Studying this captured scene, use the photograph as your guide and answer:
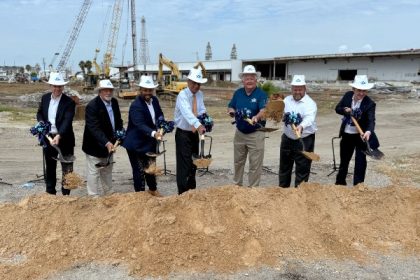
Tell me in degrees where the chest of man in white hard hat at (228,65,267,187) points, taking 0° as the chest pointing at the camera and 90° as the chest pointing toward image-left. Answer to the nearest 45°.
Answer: approximately 0°

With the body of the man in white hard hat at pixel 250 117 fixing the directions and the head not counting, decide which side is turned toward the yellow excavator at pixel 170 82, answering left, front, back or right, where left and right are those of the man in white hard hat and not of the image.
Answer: back

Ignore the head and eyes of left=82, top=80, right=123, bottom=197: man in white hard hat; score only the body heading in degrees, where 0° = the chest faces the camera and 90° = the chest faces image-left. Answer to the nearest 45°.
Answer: approximately 315°

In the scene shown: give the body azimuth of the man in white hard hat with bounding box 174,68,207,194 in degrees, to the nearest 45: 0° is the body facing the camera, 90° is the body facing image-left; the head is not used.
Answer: approximately 315°

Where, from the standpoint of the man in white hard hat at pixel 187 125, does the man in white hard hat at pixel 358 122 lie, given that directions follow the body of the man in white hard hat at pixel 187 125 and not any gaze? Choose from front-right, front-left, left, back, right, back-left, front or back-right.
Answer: front-left

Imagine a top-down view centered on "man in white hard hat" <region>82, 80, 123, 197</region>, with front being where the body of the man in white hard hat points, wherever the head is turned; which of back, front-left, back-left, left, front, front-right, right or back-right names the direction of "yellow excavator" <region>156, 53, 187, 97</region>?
back-left
